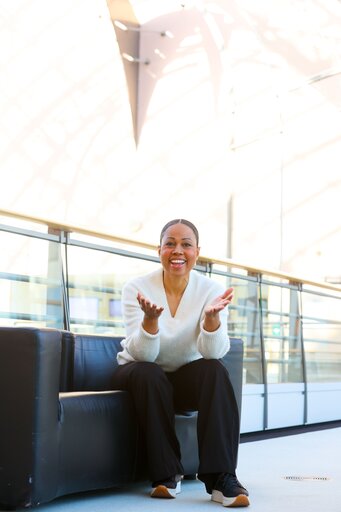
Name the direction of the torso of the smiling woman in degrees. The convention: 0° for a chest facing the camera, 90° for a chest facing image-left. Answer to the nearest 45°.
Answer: approximately 0°

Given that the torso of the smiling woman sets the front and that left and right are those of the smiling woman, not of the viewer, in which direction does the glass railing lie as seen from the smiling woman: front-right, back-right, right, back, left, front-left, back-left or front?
back
